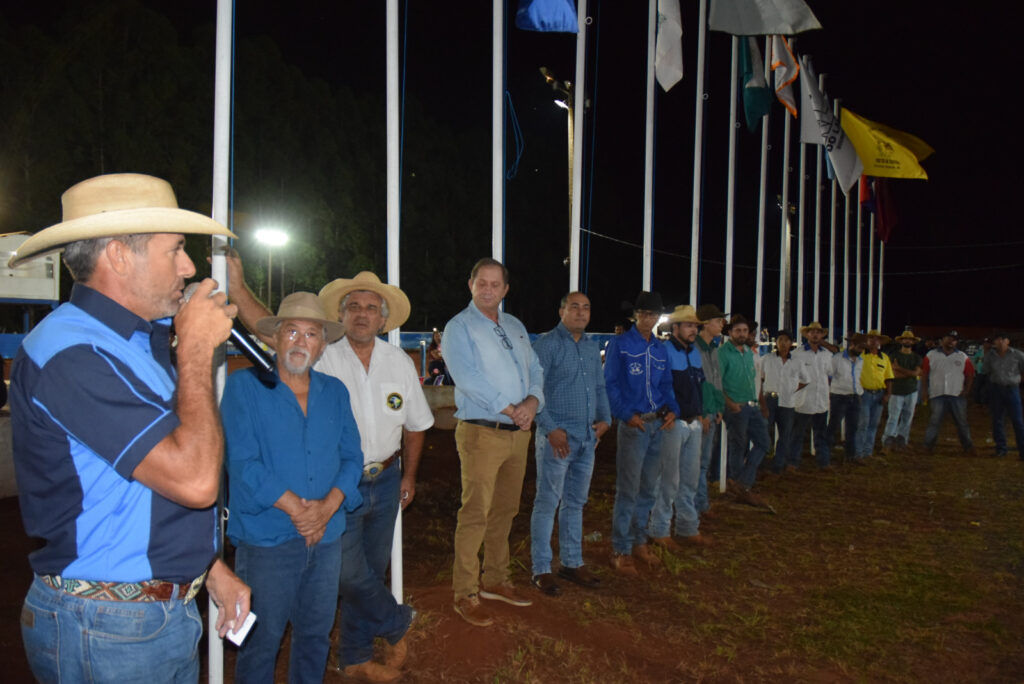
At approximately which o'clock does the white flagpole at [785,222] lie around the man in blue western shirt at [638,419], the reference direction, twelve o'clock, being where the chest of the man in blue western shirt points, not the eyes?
The white flagpole is roughly at 8 o'clock from the man in blue western shirt.

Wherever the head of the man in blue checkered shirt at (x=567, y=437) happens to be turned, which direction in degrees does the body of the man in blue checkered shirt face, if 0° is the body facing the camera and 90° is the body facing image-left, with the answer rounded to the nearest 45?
approximately 315°

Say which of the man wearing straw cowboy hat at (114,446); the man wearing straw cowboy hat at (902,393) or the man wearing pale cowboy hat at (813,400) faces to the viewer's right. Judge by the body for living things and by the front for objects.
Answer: the man wearing straw cowboy hat at (114,446)

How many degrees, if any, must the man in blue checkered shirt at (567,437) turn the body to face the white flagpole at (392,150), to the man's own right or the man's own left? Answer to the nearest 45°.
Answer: approximately 90° to the man's own right

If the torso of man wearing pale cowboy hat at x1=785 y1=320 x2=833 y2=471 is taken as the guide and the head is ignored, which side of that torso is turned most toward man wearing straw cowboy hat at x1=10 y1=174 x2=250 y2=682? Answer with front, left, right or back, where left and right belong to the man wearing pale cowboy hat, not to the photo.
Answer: front

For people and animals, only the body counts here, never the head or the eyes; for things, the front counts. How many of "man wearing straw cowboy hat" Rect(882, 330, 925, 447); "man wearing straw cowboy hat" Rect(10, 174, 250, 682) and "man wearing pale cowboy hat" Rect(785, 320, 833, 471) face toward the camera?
2

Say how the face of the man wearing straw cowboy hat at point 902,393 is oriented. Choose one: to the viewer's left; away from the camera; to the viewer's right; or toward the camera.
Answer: toward the camera

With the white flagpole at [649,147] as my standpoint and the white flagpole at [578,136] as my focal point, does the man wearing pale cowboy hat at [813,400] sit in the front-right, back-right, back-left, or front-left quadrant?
back-left

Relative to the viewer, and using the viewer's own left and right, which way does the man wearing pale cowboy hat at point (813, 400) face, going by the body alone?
facing the viewer

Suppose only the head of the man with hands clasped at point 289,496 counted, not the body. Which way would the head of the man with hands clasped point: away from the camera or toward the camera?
toward the camera

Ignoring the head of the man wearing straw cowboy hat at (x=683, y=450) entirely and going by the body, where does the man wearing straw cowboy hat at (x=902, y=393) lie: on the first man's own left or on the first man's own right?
on the first man's own left

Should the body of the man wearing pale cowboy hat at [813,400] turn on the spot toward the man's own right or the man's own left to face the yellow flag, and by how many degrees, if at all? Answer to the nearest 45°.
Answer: approximately 180°

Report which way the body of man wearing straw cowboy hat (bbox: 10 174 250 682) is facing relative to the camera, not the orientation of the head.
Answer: to the viewer's right

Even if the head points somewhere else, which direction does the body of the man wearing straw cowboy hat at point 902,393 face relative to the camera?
toward the camera

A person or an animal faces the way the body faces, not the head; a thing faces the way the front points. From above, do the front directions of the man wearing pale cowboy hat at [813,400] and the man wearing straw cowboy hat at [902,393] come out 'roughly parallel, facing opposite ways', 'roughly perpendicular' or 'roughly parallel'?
roughly parallel
